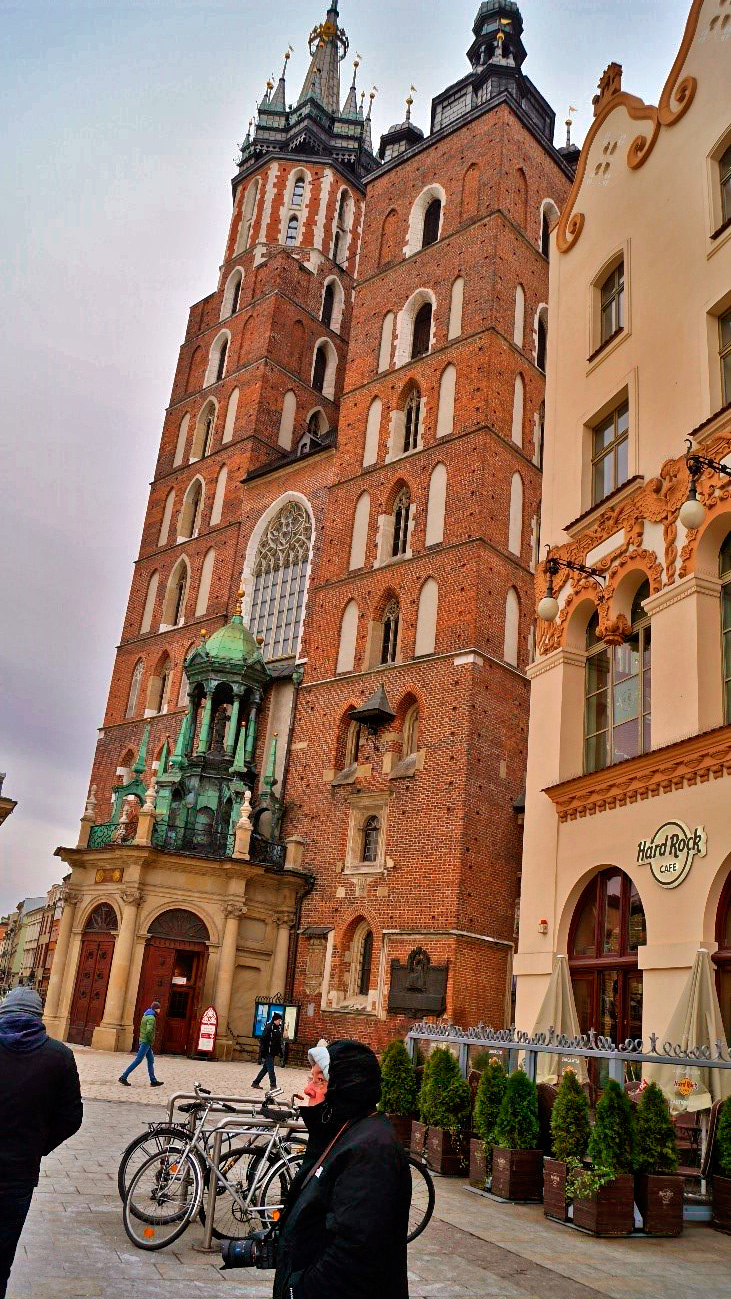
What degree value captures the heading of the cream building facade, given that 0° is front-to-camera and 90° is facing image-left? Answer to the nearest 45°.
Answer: approximately 45°

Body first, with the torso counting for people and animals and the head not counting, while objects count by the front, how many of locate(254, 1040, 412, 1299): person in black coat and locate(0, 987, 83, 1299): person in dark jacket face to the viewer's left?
1

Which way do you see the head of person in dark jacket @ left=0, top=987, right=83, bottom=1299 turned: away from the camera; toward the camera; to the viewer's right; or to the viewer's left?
away from the camera

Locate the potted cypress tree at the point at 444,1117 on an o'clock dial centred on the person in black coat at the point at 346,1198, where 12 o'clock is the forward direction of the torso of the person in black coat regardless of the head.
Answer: The potted cypress tree is roughly at 3 o'clock from the person in black coat.

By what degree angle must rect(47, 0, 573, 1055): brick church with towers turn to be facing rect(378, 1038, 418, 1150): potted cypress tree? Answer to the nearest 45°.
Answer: approximately 45° to its left

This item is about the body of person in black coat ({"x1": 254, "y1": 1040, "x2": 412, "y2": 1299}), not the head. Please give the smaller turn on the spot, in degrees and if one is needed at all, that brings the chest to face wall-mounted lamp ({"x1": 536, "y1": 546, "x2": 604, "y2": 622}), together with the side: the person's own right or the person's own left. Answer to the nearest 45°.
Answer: approximately 90° to the person's own right

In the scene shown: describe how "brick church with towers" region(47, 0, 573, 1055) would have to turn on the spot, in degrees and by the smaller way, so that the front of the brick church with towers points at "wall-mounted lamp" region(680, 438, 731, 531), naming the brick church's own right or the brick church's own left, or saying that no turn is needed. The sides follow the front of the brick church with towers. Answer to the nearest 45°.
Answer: approximately 45° to the brick church's own left

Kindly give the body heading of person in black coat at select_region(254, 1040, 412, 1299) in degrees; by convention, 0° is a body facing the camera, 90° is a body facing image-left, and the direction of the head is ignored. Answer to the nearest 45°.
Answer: approximately 90°

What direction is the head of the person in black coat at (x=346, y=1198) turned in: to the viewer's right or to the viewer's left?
to the viewer's left

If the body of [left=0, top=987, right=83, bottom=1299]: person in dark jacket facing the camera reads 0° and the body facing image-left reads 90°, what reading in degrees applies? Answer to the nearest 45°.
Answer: approximately 180°

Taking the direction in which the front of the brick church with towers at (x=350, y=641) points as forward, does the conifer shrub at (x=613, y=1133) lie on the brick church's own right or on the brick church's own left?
on the brick church's own left
